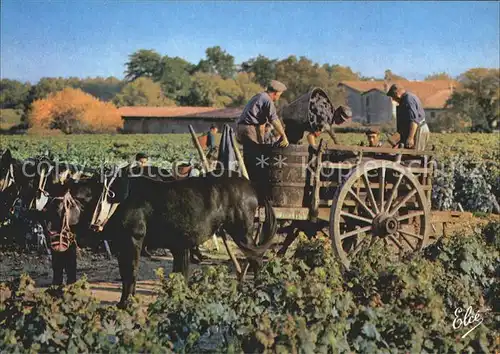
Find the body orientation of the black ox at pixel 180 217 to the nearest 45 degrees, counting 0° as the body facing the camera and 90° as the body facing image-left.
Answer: approximately 90°

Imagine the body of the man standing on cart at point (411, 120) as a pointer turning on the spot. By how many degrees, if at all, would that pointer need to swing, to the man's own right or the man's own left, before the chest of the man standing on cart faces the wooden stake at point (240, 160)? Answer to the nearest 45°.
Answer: approximately 45° to the man's own left

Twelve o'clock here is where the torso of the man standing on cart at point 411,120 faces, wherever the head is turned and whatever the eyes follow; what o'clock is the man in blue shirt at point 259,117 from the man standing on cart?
The man in blue shirt is roughly at 11 o'clock from the man standing on cart.

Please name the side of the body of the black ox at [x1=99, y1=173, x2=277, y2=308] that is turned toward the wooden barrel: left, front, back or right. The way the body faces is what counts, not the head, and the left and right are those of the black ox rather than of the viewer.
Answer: back

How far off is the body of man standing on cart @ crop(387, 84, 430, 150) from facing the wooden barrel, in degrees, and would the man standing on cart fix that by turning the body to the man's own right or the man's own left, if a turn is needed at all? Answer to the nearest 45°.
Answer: approximately 45° to the man's own left

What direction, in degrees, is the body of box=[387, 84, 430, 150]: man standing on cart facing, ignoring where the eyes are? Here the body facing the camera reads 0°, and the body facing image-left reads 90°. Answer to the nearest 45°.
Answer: approximately 90°

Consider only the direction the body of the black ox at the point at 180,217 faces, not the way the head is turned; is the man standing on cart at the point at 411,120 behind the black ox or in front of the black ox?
behind

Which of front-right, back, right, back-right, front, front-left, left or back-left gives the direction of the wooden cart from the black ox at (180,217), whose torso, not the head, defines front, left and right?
back

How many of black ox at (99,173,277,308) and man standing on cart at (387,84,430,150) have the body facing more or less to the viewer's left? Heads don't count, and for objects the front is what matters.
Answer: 2

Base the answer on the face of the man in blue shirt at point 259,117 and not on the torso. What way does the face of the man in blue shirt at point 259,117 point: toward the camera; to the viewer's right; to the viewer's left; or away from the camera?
to the viewer's right
